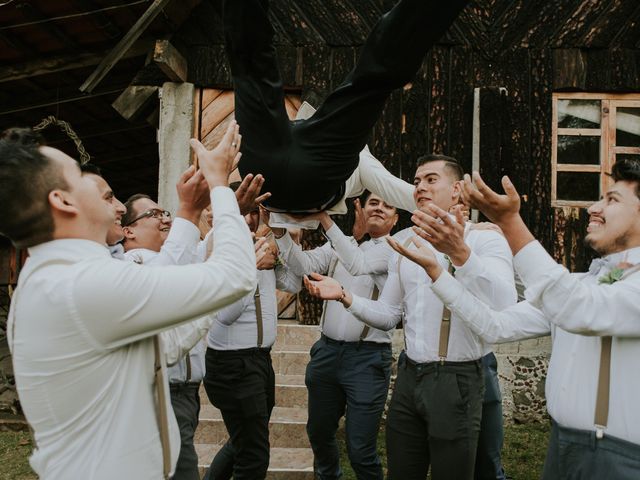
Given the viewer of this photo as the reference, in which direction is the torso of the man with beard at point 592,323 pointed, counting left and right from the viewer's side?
facing to the left of the viewer

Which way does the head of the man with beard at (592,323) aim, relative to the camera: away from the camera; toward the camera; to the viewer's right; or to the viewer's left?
to the viewer's left

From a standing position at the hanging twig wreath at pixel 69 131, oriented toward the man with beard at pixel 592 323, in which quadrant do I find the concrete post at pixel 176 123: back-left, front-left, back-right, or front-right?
front-left

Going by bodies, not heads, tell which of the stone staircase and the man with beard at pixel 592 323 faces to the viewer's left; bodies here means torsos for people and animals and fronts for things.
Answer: the man with beard

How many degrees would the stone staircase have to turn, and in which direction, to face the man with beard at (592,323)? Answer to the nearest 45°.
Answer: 0° — it already faces them

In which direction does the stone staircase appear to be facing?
toward the camera

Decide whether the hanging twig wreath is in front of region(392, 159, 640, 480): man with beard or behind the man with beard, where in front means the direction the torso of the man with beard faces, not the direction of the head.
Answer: in front

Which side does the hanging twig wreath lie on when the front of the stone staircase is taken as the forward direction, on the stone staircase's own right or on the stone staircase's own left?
on the stone staircase's own right

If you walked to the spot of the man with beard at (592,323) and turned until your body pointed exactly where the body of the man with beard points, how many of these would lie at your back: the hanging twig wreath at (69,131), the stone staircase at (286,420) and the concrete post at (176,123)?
0

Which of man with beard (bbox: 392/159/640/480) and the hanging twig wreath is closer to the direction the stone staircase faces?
the man with beard

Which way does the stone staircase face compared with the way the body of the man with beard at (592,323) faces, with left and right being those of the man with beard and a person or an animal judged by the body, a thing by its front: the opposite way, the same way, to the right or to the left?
to the left

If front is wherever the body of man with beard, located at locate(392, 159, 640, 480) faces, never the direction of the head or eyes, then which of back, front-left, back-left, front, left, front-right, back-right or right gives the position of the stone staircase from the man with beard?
front-right

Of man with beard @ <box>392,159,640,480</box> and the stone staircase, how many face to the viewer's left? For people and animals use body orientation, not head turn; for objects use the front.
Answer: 1
